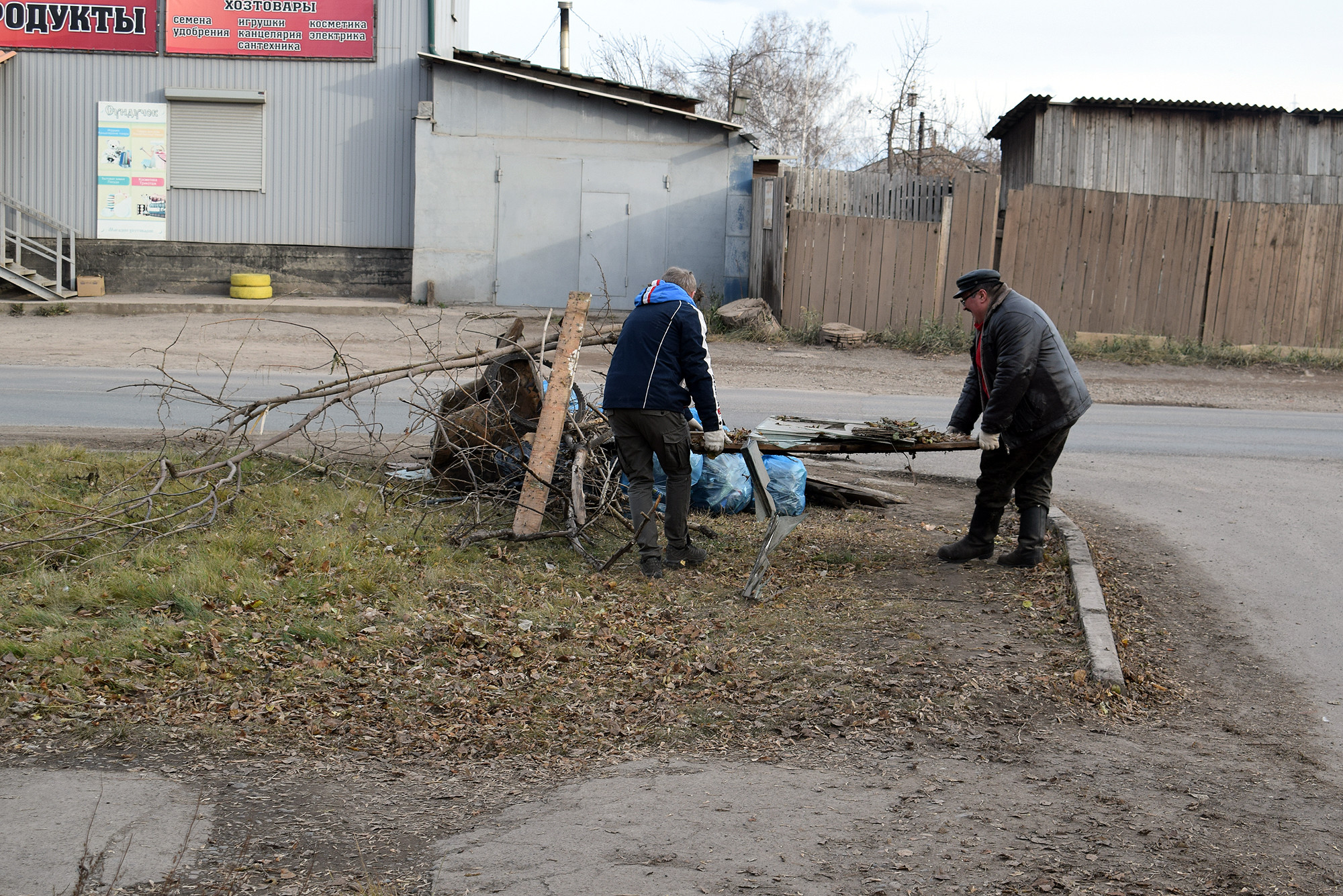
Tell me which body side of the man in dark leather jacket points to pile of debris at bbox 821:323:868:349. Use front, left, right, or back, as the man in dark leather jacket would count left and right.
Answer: right

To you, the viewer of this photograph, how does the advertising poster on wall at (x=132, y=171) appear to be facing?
facing the viewer

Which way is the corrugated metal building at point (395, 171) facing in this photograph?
toward the camera

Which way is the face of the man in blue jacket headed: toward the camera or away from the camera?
away from the camera

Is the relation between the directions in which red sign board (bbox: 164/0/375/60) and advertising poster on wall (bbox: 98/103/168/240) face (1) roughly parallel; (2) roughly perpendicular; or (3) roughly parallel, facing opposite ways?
roughly parallel

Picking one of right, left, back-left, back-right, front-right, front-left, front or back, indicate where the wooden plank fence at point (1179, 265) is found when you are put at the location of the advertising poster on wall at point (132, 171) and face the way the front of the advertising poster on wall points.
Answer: front-left

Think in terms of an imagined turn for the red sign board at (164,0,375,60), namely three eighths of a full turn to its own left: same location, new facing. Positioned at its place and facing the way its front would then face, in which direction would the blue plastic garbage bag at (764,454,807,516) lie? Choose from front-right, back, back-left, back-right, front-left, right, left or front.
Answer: back-right

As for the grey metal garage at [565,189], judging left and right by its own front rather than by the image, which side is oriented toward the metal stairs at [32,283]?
right

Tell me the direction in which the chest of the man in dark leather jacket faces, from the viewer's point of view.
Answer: to the viewer's left

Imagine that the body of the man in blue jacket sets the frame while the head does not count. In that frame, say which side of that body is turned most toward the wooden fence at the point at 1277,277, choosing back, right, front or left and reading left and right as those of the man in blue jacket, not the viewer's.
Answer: front

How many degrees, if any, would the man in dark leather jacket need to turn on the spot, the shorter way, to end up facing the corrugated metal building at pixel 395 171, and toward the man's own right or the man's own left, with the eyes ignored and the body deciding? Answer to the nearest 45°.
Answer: approximately 45° to the man's own right

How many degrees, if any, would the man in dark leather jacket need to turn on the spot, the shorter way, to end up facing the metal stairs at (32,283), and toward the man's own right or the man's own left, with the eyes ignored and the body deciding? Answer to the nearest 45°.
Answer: approximately 45° to the man's own right

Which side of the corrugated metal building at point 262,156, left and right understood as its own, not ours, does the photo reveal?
front
